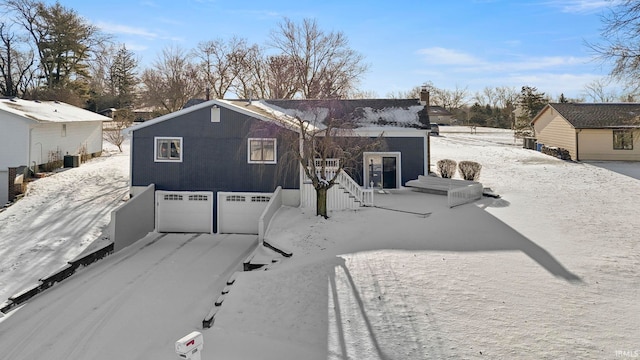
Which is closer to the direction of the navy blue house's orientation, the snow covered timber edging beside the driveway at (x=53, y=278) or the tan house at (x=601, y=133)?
the snow covered timber edging beside the driveway

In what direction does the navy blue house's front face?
toward the camera

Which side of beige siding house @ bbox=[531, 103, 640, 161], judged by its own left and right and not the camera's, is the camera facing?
front
